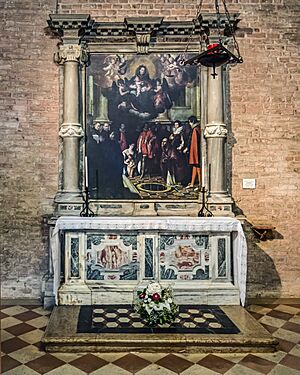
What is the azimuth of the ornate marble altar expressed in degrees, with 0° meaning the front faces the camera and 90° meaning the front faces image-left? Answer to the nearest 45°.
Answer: approximately 0°

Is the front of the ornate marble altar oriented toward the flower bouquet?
yes

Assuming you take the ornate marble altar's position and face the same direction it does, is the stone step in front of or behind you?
in front
